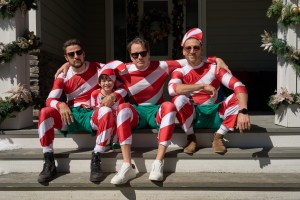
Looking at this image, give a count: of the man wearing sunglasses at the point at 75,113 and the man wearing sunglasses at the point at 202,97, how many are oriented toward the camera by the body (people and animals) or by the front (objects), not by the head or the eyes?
2

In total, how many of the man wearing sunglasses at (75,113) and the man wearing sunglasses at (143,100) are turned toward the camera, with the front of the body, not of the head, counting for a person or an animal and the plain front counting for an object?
2

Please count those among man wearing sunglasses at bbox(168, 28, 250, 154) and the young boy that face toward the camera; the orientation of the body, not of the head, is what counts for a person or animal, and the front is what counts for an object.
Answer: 2

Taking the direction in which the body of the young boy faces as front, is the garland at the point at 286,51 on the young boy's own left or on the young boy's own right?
on the young boy's own left

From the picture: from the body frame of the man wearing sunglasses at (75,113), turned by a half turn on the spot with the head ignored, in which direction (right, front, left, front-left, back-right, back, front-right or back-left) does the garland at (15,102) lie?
front-left

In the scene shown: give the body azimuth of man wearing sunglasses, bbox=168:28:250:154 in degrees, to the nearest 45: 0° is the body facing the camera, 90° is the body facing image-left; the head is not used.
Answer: approximately 0°
